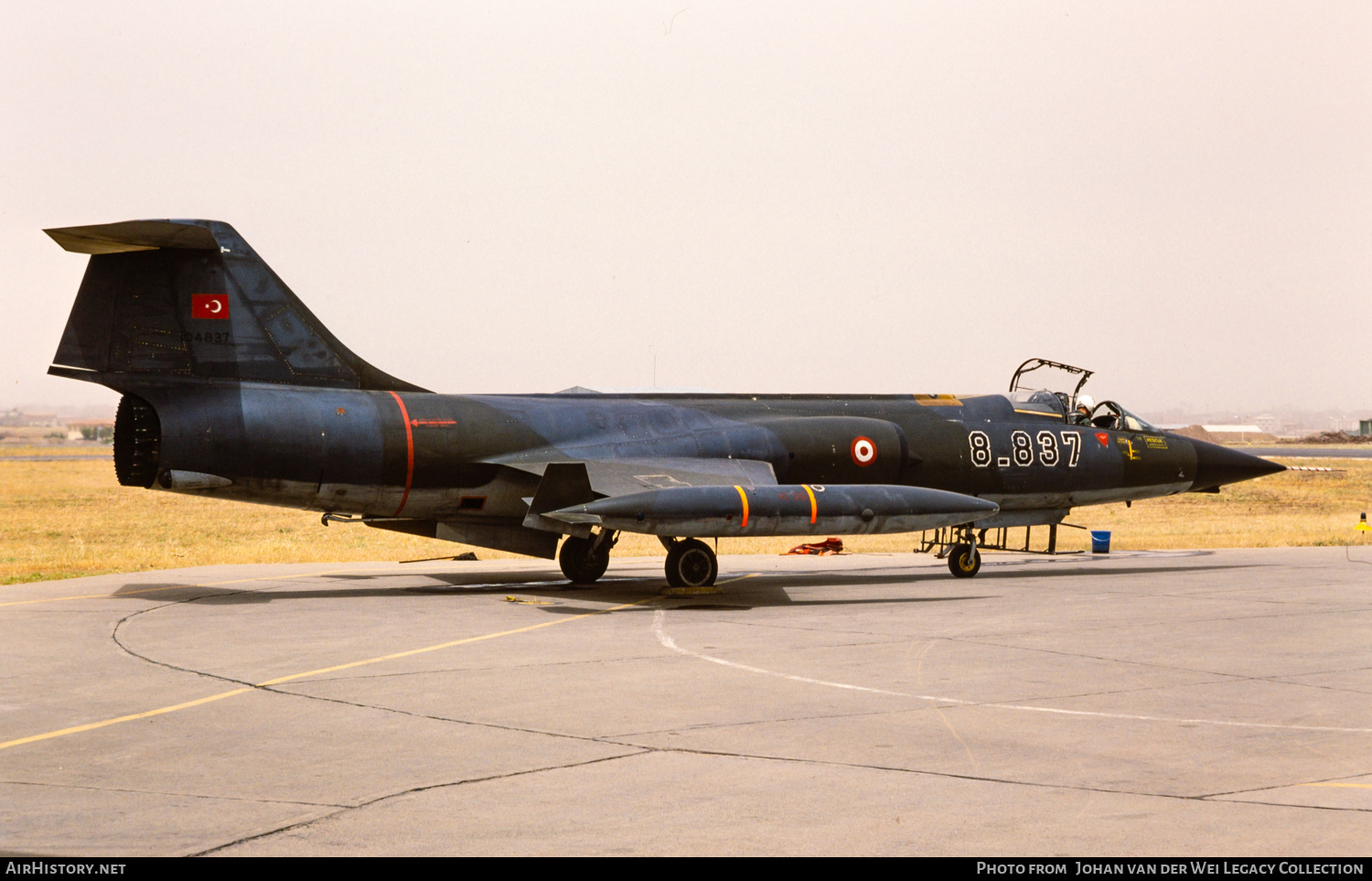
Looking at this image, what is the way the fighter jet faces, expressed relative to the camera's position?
facing away from the viewer and to the right of the viewer
